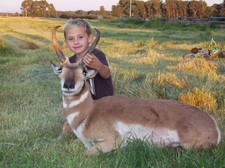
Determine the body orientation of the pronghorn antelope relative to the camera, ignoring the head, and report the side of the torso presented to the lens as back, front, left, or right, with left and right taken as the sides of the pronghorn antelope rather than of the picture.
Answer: left
